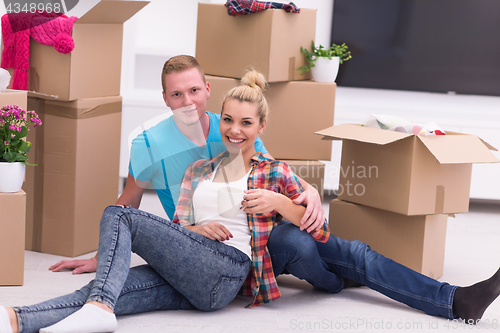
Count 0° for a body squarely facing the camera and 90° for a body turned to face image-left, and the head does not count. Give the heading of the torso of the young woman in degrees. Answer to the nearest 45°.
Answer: approximately 45°

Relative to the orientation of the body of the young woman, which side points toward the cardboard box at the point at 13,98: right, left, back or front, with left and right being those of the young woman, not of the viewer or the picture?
right

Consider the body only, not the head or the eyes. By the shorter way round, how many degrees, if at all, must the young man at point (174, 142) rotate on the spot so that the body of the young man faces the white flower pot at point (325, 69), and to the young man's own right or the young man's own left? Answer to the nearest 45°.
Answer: approximately 90° to the young man's own left

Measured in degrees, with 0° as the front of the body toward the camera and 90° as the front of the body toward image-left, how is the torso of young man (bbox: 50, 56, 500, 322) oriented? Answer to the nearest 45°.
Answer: approximately 315°

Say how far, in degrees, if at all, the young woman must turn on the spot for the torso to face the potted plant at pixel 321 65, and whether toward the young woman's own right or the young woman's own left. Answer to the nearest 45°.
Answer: approximately 180°
